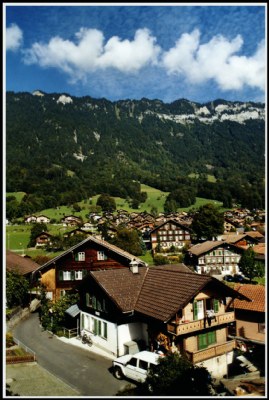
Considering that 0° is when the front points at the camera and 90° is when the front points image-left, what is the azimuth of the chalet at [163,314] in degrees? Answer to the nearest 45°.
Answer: approximately 315°

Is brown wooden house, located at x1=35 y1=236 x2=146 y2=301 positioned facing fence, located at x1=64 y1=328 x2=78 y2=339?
yes

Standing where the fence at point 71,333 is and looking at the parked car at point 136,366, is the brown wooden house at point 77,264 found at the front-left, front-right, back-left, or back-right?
back-left

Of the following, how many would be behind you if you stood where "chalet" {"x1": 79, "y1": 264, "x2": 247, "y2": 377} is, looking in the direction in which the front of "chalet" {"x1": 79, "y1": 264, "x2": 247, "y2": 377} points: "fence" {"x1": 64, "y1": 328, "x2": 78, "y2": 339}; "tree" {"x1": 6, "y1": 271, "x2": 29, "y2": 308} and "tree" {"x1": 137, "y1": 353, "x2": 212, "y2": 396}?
2

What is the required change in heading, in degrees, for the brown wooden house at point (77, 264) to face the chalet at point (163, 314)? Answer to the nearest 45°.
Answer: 0° — it already faces it

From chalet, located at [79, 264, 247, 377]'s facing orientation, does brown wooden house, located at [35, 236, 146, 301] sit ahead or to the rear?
to the rear

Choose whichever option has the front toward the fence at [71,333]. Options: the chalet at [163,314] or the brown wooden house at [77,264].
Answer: the brown wooden house

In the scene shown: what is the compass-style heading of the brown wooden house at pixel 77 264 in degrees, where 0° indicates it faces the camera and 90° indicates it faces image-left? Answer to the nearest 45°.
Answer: approximately 0°

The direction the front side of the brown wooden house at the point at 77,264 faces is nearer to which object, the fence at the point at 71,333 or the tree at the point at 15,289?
the fence

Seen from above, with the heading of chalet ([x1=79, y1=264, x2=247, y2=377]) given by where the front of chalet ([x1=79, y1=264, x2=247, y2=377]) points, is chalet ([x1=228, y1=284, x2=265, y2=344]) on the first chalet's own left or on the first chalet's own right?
on the first chalet's own left

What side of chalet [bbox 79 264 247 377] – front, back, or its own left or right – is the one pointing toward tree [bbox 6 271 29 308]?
back
